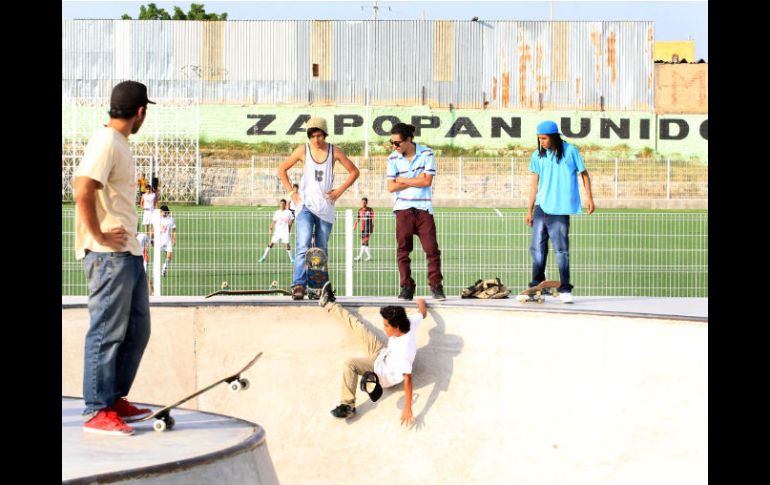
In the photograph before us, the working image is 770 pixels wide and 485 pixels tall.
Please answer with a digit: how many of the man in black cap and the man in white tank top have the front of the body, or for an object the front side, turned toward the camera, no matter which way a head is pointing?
1

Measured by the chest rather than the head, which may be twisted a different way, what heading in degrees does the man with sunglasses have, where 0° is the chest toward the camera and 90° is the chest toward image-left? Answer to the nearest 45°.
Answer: approximately 0°

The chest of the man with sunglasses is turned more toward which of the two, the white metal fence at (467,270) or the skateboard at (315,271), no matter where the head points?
the skateboard

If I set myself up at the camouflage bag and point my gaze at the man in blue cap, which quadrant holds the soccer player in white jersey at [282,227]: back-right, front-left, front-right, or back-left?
back-left

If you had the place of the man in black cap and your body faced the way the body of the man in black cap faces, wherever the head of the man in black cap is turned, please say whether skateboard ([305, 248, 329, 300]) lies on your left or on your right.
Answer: on your left

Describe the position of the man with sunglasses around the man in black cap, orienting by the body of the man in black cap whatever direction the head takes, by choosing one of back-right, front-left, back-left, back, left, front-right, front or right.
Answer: front-left

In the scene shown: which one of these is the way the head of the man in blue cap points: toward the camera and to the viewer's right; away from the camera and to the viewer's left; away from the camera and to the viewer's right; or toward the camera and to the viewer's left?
toward the camera and to the viewer's left

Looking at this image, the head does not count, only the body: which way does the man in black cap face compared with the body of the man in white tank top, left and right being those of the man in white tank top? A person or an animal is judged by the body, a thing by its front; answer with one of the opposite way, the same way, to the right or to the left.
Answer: to the left

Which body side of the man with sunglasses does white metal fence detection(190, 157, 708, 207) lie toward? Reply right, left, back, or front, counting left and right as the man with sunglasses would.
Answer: back

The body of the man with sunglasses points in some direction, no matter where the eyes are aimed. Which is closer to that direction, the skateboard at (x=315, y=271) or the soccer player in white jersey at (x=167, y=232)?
the skateboard

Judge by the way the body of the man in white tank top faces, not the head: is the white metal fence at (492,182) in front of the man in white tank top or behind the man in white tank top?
behind

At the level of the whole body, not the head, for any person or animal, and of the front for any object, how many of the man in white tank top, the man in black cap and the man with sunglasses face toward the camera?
2

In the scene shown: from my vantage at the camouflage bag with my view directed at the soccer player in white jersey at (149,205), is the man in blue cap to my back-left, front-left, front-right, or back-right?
back-right

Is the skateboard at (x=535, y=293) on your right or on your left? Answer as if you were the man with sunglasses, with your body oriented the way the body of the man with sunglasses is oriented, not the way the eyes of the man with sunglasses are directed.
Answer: on your left

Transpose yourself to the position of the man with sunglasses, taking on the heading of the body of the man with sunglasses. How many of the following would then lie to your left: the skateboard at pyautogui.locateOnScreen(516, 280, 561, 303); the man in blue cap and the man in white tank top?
2

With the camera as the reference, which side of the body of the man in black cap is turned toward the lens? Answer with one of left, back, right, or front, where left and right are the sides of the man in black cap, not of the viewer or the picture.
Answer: right
